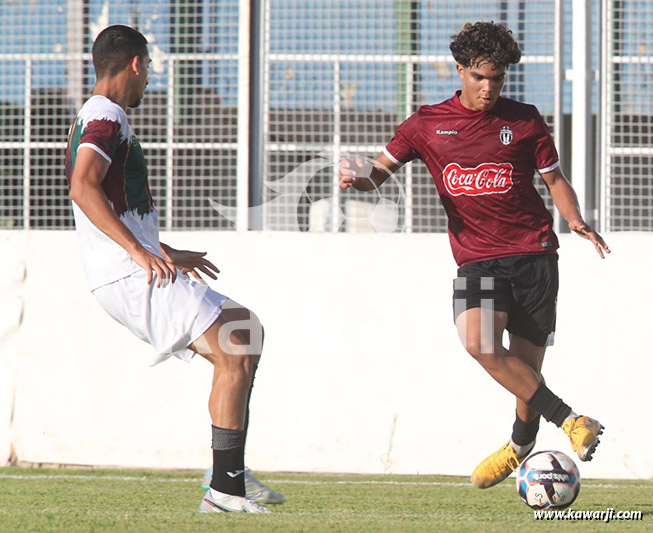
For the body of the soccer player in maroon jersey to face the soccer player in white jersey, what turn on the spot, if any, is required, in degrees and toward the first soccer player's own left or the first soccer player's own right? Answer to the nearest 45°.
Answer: approximately 45° to the first soccer player's own right

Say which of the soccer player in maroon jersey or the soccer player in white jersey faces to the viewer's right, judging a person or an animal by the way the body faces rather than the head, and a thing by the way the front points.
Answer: the soccer player in white jersey

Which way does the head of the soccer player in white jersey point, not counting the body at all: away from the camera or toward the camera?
away from the camera

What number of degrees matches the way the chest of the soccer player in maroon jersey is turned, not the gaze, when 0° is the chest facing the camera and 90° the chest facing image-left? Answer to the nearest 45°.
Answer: approximately 0°

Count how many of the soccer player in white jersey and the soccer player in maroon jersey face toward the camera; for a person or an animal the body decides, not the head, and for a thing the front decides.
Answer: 1

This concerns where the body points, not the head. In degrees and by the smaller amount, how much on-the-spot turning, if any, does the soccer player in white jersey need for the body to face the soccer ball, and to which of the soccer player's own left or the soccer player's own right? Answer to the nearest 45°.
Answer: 0° — they already face it

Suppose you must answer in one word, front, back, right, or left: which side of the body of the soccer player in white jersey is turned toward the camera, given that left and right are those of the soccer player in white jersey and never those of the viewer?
right

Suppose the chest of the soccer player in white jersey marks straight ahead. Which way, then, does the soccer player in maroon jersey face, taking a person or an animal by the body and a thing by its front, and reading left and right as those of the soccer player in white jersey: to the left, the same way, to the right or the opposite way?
to the right

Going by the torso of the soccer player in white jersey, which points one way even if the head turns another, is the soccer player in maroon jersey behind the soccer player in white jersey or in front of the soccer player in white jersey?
in front
